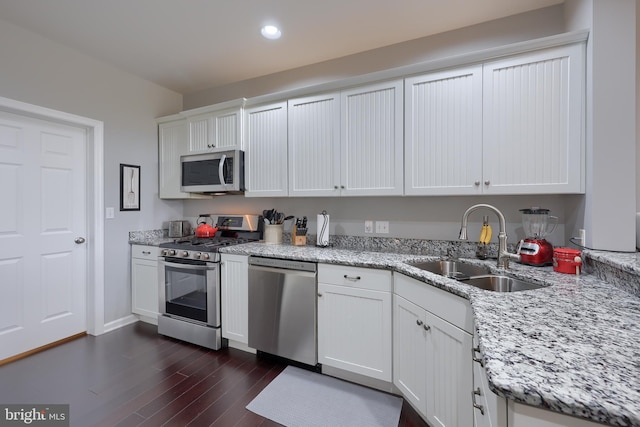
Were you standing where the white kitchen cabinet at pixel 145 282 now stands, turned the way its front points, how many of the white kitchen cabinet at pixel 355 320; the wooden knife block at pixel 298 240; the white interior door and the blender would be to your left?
3

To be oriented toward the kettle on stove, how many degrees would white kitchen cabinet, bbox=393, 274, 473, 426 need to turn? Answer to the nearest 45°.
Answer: approximately 45° to its right

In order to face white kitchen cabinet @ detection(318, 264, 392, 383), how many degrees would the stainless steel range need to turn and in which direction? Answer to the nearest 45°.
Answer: approximately 90° to its left

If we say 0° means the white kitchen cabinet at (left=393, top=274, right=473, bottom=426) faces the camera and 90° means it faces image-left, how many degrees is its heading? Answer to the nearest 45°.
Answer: approximately 45°

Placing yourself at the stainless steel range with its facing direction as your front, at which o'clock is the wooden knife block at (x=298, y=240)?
The wooden knife block is roughly at 8 o'clock from the stainless steel range.

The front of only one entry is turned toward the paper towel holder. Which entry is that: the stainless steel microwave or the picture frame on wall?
the picture frame on wall

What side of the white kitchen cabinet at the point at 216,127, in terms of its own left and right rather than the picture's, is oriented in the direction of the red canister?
left

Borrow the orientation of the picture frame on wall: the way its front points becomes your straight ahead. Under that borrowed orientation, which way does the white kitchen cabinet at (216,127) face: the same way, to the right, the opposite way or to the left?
to the right

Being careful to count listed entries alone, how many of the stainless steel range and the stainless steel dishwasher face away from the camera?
0

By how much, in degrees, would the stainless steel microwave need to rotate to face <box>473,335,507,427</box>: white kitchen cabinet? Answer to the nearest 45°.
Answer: approximately 45° to its left

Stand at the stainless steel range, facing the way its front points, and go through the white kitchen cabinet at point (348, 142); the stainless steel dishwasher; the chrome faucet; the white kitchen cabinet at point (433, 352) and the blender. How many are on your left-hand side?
5

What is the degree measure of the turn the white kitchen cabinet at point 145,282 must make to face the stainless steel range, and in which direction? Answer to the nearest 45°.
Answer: approximately 90° to its left

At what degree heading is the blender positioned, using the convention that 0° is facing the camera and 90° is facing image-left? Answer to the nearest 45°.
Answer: approximately 45°

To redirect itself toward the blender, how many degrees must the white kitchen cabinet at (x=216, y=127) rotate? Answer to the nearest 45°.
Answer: approximately 90° to its left

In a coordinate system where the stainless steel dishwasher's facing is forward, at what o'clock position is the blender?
The blender is roughly at 8 o'clock from the stainless steel dishwasher.

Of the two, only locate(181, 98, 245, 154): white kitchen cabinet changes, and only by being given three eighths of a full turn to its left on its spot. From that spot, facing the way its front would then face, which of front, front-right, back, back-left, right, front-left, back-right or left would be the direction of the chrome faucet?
front-right

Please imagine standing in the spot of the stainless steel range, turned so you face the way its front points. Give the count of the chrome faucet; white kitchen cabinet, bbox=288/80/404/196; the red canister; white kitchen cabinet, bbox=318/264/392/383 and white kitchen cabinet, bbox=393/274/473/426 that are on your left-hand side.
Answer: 5

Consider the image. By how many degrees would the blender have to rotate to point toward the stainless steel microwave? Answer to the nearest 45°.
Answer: approximately 45° to its right
